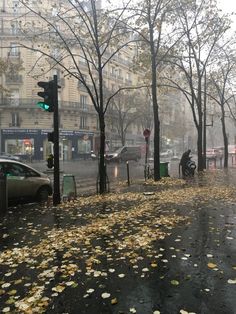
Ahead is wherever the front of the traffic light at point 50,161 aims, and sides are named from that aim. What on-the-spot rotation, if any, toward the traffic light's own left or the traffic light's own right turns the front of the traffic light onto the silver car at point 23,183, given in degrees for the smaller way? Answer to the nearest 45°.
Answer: approximately 45° to the traffic light's own right

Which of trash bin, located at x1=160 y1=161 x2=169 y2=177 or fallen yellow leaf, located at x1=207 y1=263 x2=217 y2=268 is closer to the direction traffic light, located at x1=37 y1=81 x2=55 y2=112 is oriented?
the fallen yellow leaf

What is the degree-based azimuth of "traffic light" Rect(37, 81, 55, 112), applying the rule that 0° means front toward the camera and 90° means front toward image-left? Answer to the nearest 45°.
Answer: approximately 45°

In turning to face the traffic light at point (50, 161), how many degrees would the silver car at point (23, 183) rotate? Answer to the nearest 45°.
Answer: approximately 45° to its right

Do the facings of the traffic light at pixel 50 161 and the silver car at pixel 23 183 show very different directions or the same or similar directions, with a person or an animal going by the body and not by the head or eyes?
very different directions

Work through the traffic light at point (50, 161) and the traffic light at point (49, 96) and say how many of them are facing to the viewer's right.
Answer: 0

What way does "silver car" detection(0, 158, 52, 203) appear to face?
to the viewer's right
